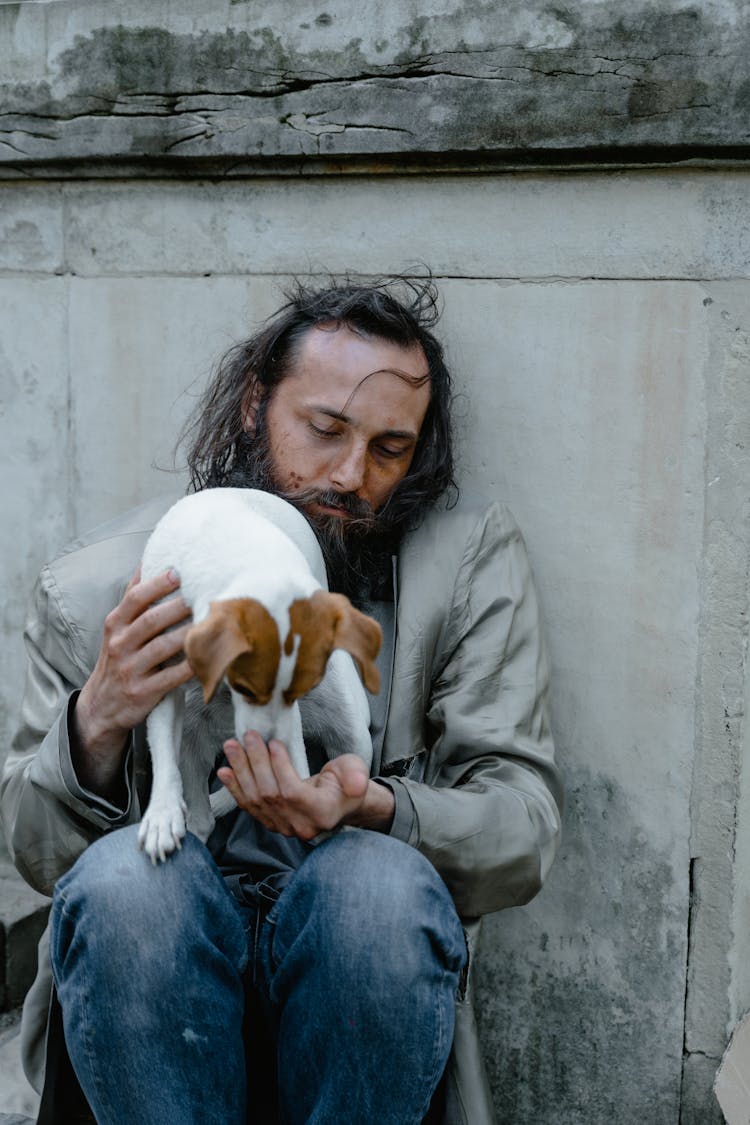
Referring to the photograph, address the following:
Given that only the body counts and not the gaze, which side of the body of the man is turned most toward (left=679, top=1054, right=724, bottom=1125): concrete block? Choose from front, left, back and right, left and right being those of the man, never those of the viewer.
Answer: left

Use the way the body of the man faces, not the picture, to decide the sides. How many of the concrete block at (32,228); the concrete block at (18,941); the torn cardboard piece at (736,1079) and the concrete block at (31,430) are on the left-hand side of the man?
1

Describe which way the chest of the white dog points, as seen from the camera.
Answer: toward the camera

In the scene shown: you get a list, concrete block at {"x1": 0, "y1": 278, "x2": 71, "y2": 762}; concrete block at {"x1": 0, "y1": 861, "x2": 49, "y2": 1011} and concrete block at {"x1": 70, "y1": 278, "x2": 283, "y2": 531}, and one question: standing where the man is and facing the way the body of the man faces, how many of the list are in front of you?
0

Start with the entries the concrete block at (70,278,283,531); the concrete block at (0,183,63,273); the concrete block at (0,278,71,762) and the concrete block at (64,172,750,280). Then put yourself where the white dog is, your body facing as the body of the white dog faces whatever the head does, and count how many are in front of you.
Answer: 0

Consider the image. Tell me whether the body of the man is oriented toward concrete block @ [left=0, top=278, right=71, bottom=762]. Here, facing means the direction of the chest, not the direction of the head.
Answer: no

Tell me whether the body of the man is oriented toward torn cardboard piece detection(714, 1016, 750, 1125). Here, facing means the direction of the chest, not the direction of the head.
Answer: no

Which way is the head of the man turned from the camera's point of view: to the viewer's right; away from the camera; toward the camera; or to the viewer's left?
toward the camera

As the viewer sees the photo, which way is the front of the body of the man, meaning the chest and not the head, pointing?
toward the camera

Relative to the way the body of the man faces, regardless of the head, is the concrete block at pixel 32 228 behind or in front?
behind

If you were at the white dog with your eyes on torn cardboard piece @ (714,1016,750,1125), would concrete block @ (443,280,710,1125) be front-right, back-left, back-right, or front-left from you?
front-left

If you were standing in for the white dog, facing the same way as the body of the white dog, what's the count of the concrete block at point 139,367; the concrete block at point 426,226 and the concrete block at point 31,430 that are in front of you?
0

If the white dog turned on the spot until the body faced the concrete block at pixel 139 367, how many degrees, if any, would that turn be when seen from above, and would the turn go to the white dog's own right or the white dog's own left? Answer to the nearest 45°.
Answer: approximately 180°

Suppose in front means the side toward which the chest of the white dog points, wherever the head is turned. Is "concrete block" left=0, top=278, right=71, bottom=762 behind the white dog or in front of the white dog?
behind
